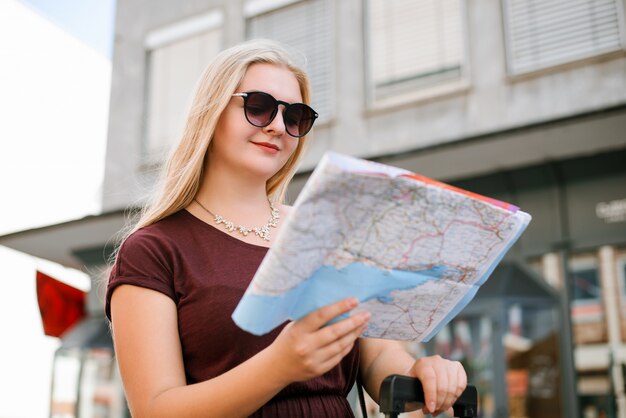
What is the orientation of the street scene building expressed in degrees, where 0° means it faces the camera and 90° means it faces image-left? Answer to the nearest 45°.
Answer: approximately 45°

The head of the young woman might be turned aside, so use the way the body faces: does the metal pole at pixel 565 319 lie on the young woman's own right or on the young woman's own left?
on the young woman's own left

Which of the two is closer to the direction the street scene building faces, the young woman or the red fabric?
the young woman

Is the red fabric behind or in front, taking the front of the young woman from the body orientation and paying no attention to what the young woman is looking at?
behind

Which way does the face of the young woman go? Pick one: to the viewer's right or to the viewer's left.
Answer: to the viewer's right

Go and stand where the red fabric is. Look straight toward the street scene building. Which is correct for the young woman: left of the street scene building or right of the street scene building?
right
